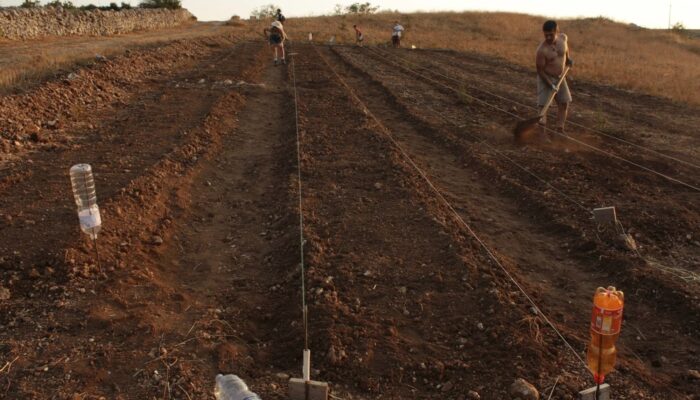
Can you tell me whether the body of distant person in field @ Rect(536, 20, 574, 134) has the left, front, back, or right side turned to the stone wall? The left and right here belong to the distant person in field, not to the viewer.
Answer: right

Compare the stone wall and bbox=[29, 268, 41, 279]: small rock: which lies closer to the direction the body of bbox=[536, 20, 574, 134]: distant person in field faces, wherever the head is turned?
the small rock

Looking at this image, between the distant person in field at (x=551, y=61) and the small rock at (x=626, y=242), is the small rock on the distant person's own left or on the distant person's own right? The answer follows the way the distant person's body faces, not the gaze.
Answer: on the distant person's own left

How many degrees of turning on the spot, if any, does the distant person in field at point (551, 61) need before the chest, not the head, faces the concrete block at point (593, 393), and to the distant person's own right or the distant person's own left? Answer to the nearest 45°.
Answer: approximately 45° to the distant person's own left

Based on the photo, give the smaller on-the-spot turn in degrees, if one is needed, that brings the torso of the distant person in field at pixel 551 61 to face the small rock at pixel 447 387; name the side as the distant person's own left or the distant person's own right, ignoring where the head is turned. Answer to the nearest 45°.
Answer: approximately 45° to the distant person's own left

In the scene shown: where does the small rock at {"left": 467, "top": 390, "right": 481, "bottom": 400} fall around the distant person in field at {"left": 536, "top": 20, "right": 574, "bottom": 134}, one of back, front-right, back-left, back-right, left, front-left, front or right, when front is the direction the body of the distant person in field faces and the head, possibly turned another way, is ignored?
front-left

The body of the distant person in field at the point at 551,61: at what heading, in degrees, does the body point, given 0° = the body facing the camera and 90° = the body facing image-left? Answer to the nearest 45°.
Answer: approximately 45°
